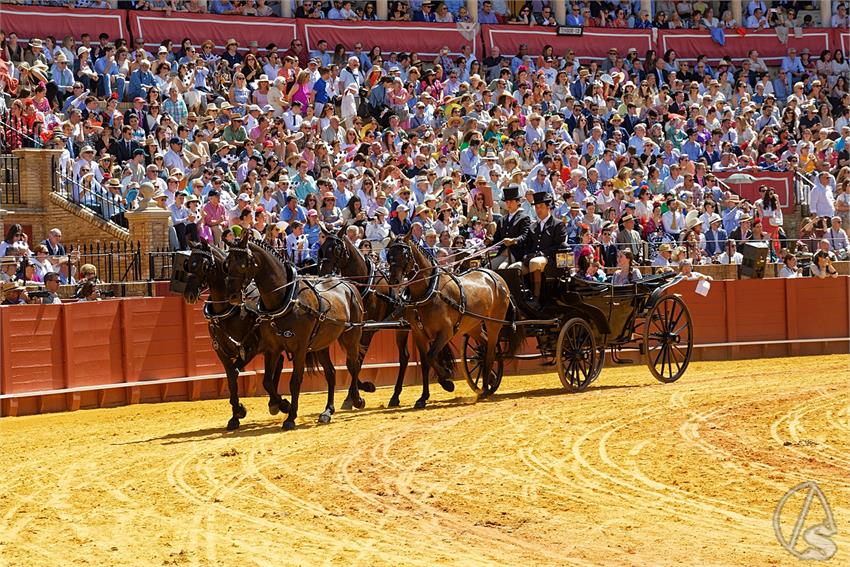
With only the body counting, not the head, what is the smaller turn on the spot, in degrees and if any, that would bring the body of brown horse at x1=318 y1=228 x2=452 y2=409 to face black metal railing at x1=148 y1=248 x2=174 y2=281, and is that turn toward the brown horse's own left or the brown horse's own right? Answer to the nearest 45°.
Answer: approximately 90° to the brown horse's own right

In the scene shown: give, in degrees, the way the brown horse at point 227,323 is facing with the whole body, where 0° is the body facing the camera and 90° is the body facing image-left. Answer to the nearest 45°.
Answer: approximately 45°

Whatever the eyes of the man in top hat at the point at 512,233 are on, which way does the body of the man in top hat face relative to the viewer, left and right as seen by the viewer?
facing the viewer and to the left of the viewer

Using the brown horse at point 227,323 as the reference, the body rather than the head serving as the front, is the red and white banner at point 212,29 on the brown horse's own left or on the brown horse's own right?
on the brown horse's own right

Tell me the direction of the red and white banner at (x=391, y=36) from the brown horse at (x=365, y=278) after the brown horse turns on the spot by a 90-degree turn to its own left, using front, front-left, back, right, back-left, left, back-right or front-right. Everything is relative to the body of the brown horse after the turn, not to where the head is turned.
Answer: back-left

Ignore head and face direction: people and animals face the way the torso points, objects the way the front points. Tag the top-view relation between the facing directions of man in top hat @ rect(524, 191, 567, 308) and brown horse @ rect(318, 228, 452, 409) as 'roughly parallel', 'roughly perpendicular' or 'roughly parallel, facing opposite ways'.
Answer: roughly parallel

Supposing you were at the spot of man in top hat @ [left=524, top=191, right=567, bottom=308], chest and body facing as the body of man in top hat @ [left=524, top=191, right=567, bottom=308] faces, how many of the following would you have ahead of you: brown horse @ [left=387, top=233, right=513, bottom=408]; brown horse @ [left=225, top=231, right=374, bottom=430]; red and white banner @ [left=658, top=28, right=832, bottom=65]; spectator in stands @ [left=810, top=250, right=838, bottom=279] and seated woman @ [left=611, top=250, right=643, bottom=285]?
2

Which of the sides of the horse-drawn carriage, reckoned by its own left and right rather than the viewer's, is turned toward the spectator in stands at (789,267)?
back

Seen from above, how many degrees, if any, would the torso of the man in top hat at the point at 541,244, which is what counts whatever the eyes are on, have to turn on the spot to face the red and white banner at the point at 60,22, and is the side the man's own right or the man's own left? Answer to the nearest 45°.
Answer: approximately 90° to the man's own right

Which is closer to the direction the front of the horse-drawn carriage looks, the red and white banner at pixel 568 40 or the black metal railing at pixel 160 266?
the black metal railing

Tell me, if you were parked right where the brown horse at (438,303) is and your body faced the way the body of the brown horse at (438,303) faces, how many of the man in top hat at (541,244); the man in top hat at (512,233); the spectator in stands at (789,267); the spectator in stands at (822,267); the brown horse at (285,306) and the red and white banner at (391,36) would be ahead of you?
1

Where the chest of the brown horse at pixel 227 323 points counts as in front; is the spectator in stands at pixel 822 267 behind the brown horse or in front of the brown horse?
behind

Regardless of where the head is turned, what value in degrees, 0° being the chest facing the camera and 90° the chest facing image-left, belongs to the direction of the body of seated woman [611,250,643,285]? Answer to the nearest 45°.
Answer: approximately 45°

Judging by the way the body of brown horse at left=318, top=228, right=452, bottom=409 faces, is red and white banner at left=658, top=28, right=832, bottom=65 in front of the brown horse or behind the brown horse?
behind

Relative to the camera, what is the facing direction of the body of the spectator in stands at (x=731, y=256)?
toward the camera

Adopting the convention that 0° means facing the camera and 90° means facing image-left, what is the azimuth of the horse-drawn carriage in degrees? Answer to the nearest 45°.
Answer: approximately 45°

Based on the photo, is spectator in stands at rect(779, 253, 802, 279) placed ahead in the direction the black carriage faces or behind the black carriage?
behind

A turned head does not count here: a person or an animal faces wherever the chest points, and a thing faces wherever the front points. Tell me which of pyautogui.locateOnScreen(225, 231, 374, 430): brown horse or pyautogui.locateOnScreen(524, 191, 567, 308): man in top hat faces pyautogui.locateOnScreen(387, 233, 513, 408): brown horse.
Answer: the man in top hat

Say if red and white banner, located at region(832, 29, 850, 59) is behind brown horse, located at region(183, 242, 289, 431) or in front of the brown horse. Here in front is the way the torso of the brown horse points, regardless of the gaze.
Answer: behind
